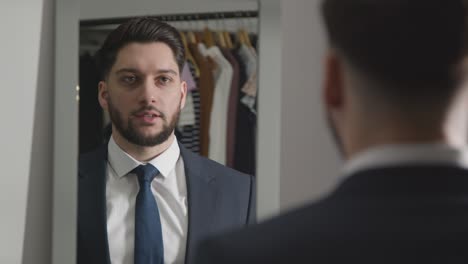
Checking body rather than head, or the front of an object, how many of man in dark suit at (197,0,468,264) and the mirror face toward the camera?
1

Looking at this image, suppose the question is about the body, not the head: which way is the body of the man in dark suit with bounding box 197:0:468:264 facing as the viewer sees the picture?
away from the camera

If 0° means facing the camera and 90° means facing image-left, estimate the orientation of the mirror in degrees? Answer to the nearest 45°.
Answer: approximately 0°

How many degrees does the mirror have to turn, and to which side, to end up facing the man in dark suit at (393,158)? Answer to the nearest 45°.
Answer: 0° — it already faces them

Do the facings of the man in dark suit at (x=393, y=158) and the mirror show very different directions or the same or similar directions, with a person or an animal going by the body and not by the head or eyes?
very different directions
